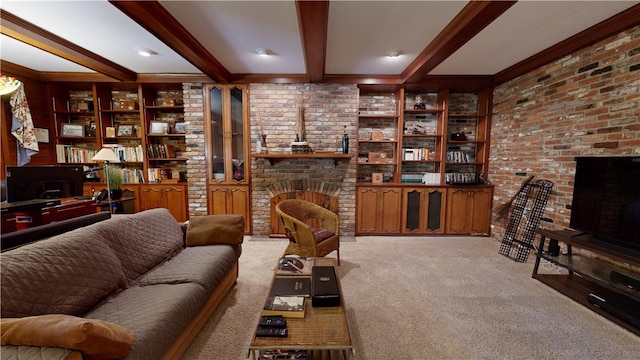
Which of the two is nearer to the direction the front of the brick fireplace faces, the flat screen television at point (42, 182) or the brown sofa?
the brown sofa

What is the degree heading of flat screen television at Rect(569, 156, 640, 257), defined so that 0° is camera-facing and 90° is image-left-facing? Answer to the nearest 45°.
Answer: approximately 45°

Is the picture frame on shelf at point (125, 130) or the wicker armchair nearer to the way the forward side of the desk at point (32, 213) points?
the wicker armchair

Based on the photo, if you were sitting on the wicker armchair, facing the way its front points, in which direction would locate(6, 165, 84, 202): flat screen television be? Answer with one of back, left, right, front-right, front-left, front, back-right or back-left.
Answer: back-right

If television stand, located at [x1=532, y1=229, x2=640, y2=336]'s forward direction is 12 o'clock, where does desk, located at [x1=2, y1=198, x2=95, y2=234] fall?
The desk is roughly at 12 o'clock from the television stand.

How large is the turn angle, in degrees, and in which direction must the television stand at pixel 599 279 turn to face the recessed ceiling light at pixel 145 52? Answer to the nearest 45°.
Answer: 0° — it already faces it

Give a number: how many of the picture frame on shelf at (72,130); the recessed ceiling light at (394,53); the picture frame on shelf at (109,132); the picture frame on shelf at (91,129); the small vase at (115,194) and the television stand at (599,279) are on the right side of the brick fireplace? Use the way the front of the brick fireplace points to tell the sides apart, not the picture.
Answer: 4

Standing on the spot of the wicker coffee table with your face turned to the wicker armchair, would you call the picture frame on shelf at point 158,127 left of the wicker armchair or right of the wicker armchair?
left

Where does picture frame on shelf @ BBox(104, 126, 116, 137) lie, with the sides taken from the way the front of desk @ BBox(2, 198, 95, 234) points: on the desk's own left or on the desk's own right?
on the desk's own left

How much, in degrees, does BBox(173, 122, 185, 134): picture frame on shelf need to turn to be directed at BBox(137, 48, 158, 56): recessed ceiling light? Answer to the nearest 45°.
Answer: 0° — it already faces it

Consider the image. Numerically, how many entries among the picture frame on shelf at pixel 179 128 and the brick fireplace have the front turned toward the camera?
2
